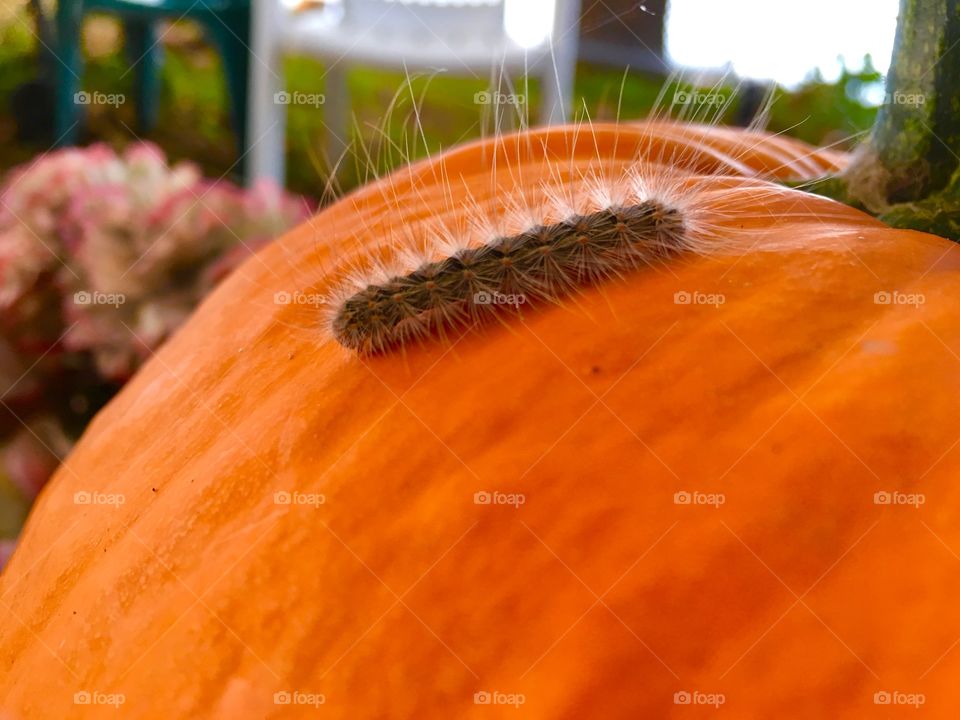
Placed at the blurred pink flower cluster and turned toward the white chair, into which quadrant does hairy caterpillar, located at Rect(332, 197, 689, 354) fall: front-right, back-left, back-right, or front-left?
back-right
